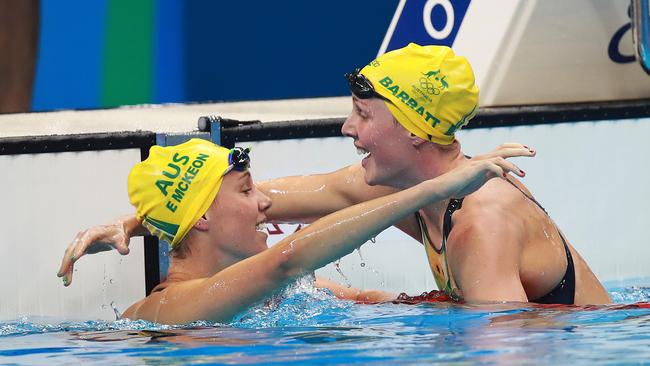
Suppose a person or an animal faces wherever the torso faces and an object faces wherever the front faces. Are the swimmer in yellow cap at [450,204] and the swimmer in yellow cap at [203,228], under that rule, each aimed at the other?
yes

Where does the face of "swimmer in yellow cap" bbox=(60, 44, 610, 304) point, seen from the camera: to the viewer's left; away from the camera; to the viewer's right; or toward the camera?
to the viewer's left

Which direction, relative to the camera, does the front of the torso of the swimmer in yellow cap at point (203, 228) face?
to the viewer's right

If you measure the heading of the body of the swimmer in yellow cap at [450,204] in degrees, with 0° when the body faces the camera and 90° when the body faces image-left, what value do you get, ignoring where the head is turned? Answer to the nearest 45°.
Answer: approximately 90°

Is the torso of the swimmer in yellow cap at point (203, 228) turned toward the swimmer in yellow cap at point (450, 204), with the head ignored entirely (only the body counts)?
yes

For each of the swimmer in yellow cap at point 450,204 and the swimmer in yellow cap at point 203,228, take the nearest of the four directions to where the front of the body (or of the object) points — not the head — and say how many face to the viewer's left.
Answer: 1

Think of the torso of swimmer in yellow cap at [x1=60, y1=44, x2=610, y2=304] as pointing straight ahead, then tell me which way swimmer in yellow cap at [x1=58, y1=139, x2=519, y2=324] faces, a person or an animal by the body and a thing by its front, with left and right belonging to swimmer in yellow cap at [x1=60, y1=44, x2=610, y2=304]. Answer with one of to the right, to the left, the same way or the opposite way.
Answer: the opposite way

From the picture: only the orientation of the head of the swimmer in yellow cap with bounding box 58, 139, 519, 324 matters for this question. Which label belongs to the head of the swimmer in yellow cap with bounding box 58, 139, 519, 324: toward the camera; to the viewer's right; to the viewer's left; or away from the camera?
to the viewer's right

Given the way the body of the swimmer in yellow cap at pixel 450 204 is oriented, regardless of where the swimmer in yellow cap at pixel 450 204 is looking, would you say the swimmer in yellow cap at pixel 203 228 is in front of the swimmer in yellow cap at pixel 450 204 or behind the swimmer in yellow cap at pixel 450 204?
in front
